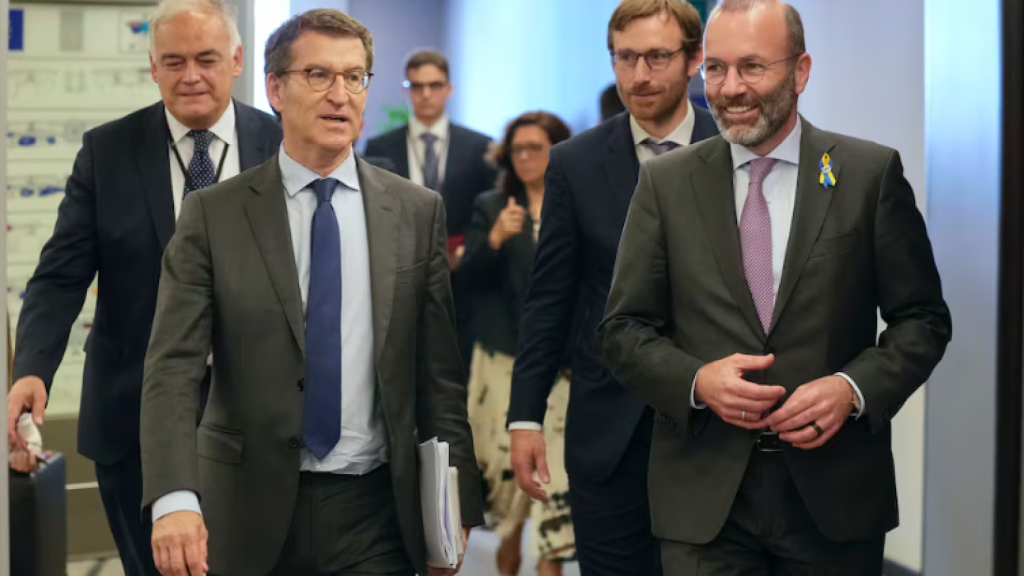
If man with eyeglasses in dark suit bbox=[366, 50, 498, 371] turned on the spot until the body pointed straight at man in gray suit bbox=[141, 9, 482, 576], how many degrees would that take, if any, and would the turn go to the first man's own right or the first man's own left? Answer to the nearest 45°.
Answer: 0° — they already face them

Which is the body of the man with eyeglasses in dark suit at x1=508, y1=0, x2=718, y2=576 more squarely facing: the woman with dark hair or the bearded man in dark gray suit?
the bearded man in dark gray suit

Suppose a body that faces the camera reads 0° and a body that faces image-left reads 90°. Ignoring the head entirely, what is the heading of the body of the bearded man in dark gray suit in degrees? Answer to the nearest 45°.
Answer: approximately 0°

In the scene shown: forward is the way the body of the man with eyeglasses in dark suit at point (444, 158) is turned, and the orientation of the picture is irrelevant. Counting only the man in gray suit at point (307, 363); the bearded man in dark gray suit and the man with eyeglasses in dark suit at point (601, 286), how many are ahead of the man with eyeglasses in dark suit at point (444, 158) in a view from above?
3

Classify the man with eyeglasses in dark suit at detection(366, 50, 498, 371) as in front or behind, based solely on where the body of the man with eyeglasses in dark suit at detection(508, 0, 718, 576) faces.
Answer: behind

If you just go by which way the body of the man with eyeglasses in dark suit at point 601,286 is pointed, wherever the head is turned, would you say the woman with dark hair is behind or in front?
behind

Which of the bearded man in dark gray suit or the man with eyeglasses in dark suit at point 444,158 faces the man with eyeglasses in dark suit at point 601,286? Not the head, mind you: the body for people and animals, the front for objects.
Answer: the man with eyeglasses in dark suit at point 444,158

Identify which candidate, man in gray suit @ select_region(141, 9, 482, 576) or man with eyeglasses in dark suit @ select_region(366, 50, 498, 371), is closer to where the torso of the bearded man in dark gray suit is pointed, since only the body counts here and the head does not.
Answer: the man in gray suit

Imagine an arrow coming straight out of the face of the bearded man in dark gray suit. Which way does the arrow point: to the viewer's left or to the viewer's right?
to the viewer's left

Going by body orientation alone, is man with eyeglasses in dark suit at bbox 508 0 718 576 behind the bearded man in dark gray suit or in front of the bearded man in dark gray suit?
behind

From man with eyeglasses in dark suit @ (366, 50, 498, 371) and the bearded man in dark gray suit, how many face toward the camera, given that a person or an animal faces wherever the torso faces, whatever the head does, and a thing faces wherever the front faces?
2

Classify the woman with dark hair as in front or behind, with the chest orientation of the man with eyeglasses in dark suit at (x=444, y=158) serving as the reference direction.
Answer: in front
